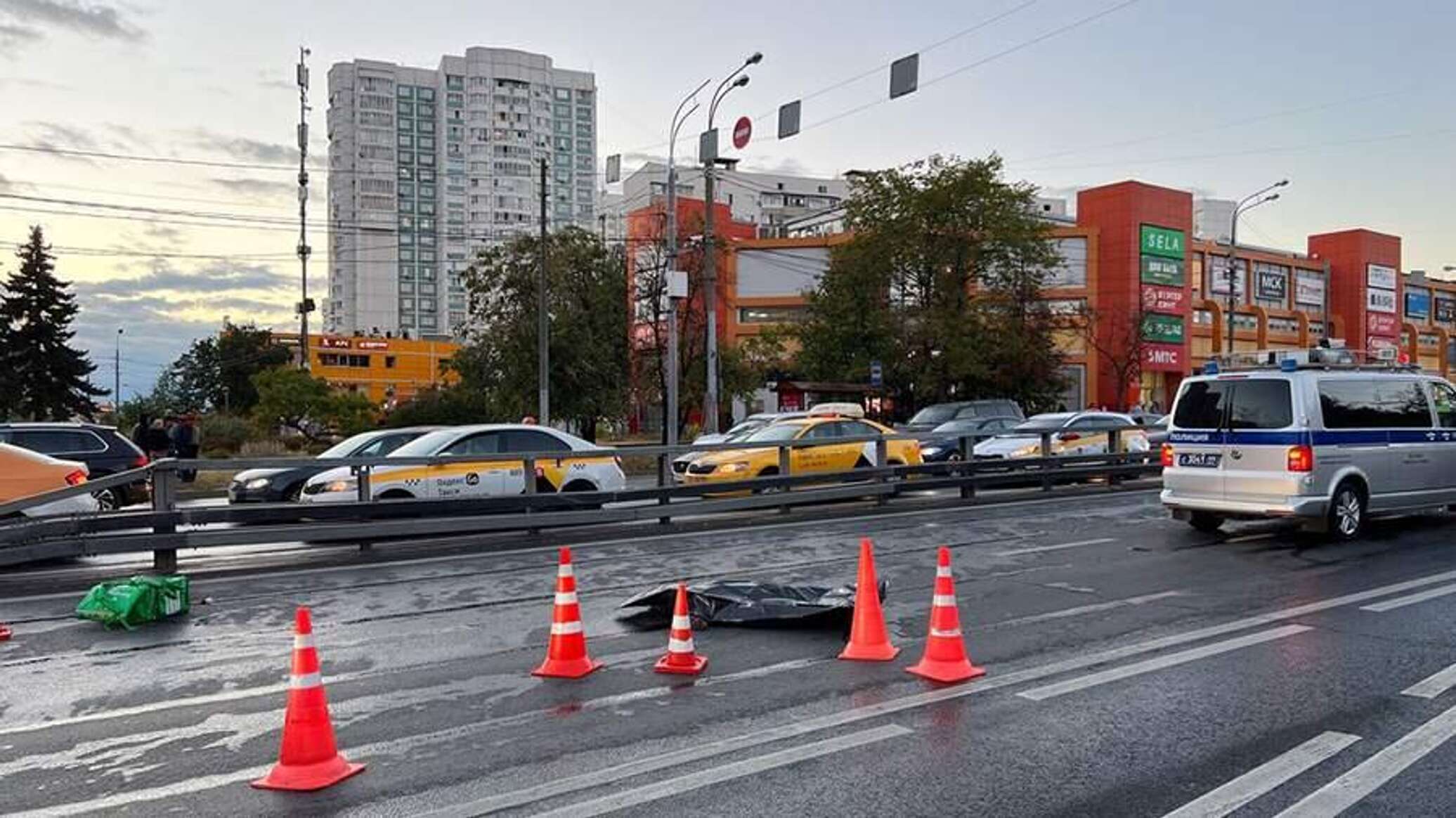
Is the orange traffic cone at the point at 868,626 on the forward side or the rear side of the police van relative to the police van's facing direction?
on the rear side

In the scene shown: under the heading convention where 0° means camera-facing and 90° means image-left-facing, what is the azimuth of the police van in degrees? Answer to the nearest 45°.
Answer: approximately 225°

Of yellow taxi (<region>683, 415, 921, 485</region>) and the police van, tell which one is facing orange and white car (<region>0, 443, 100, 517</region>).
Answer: the yellow taxi

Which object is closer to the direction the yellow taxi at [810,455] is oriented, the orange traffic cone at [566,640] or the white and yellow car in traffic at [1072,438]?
the orange traffic cone

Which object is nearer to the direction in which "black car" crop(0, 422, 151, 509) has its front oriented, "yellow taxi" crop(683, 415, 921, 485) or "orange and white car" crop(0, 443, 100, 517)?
the orange and white car

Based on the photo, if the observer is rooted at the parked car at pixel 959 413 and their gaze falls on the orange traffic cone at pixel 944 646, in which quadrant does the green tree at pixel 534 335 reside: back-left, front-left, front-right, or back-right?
back-right

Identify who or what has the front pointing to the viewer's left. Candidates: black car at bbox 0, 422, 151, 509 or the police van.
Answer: the black car

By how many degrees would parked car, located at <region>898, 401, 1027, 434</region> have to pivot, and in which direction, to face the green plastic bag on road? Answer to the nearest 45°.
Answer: approximately 45° to its left

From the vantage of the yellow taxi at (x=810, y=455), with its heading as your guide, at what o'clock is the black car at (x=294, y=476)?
The black car is roughly at 1 o'clock from the yellow taxi.

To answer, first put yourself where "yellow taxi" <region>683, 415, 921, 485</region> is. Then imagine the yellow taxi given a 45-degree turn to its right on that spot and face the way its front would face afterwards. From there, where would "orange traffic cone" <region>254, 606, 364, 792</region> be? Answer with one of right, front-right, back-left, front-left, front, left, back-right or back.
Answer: left

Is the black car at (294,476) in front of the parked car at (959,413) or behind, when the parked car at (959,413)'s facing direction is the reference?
in front

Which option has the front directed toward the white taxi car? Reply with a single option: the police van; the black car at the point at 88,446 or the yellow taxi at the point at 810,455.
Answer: the yellow taxi

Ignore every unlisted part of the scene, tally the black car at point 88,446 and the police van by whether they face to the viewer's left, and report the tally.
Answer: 1

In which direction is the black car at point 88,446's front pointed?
to the viewer's left
